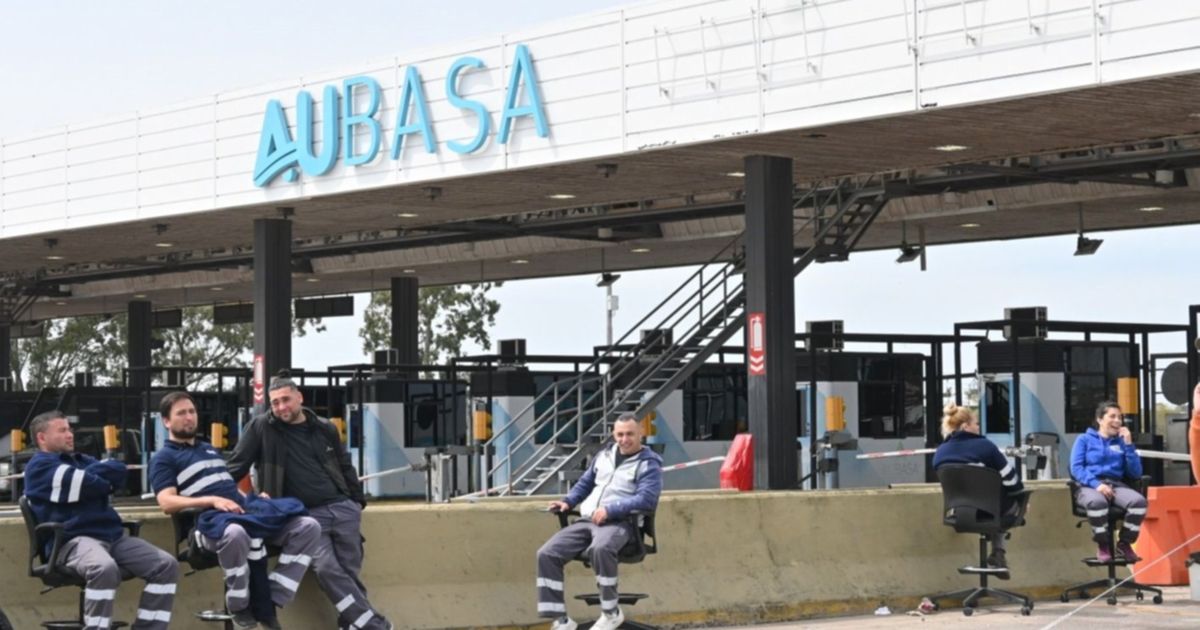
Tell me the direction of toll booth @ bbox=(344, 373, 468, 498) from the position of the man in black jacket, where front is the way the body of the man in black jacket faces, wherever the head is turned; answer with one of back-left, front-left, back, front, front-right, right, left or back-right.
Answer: back

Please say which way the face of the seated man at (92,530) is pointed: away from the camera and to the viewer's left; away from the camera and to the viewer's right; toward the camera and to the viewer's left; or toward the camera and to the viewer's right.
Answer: toward the camera and to the viewer's right

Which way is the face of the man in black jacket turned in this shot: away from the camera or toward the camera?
toward the camera

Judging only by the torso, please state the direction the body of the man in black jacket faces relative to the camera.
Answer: toward the camera

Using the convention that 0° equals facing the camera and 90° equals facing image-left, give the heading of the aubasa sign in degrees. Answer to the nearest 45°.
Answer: approximately 45°

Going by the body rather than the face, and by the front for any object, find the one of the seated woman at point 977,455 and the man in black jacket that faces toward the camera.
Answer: the man in black jacket

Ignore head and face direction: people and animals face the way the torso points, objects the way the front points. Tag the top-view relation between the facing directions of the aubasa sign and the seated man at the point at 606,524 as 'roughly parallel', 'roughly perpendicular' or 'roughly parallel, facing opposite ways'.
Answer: roughly parallel

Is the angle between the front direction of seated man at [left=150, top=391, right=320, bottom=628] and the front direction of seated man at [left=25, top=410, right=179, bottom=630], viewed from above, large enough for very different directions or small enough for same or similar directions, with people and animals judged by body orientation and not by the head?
same or similar directions

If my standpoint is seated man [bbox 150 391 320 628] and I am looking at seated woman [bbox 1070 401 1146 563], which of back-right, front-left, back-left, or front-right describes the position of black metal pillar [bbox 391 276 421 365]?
front-left

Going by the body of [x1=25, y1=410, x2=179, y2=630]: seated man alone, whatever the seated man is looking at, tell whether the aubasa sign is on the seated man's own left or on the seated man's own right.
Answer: on the seated man's own left

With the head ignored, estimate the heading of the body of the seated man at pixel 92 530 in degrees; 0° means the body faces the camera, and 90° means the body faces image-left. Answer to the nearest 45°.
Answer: approximately 315°

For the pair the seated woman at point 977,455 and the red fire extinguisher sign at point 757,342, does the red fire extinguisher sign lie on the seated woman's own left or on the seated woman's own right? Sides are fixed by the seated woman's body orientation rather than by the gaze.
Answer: on the seated woman's own left

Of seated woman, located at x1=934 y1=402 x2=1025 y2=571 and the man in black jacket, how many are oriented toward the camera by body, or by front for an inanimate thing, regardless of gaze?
1
